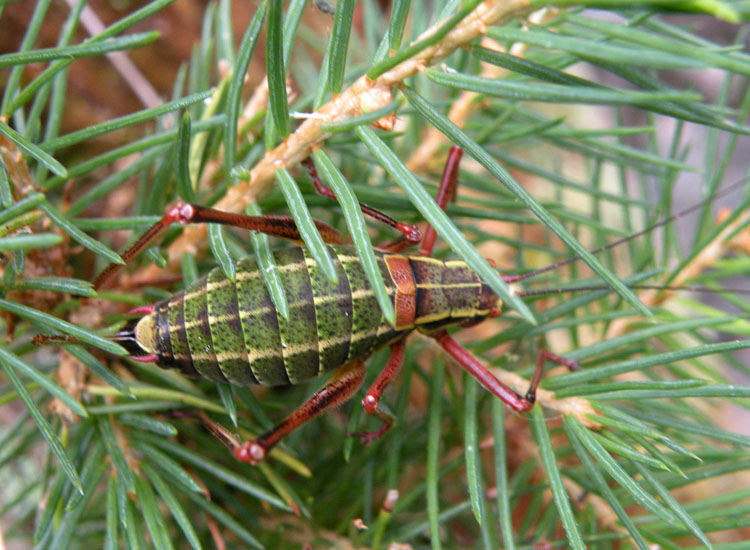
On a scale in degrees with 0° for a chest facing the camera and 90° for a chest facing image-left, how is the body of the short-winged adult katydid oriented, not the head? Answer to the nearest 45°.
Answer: approximately 270°
